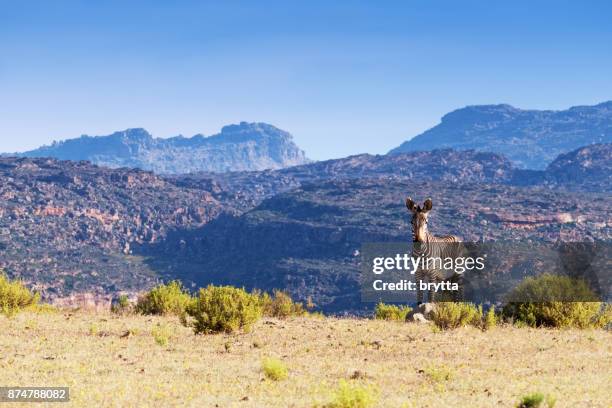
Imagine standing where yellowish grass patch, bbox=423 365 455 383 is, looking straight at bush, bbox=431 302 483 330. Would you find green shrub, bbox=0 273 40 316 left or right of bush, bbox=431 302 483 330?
left

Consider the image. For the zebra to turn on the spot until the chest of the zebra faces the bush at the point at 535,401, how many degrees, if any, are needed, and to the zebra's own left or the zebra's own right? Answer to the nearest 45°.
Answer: approximately 45° to the zebra's own left

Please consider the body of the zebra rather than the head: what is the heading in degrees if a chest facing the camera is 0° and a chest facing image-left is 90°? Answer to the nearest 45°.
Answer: approximately 45°

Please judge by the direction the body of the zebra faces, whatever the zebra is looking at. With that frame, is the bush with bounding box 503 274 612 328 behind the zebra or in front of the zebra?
behind

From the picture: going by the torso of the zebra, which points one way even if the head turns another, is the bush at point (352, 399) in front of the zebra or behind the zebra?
in front

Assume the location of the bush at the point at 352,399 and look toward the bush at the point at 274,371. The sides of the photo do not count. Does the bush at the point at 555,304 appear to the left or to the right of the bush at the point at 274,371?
right

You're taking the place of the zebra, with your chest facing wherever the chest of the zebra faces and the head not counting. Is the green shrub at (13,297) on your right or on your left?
on your right

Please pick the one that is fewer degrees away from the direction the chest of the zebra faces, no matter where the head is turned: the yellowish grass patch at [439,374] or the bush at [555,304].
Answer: the yellowish grass patch

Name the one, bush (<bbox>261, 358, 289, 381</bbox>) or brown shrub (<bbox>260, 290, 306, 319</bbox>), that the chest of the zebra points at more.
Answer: the bush

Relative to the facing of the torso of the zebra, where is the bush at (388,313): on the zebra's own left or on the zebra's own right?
on the zebra's own right

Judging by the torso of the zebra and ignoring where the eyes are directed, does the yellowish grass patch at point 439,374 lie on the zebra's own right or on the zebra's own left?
on the zebra's own left

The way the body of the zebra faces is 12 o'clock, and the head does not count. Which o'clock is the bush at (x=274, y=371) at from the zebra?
The bush is roughly at 11 o'clock from the zebra.
